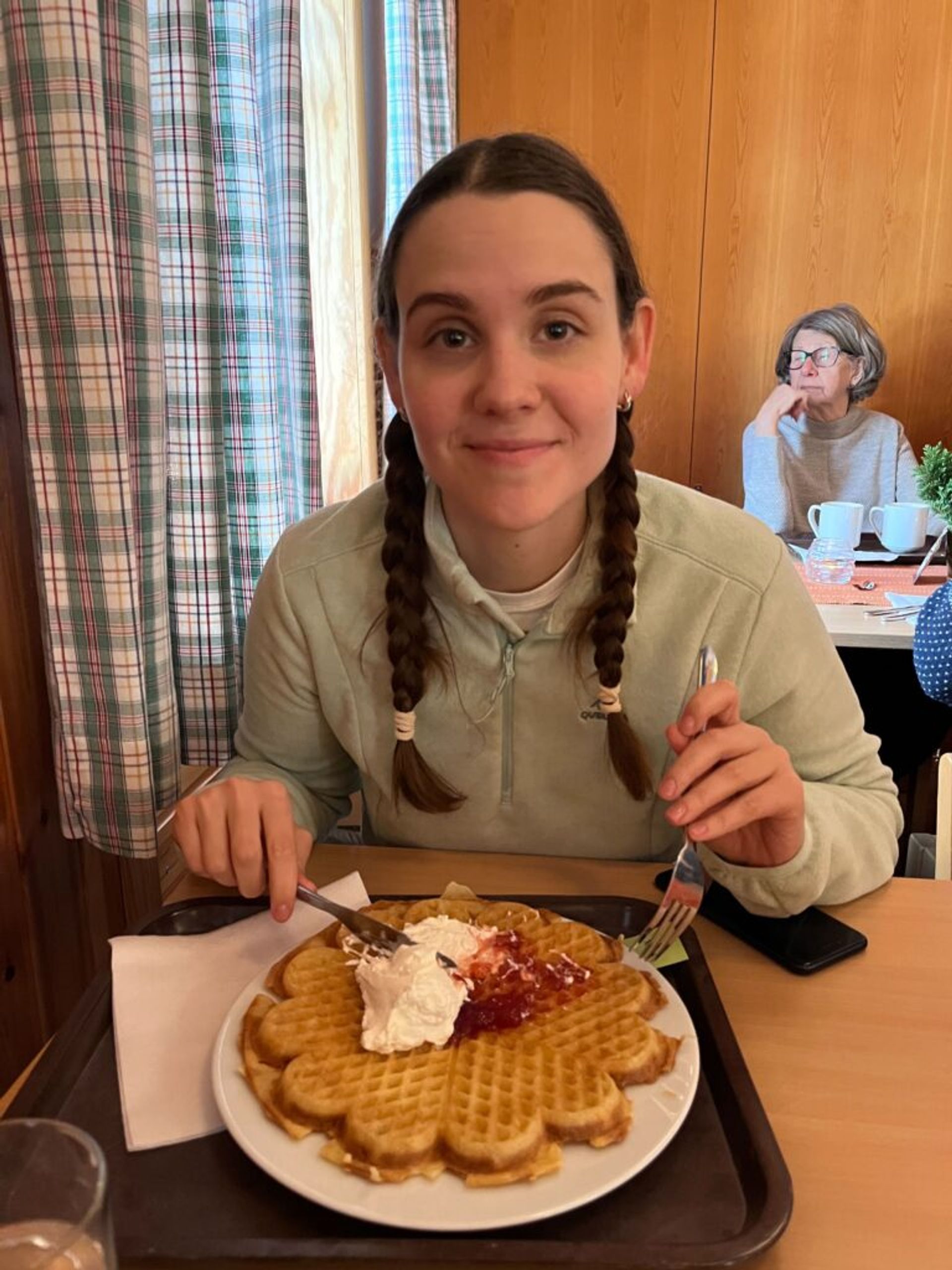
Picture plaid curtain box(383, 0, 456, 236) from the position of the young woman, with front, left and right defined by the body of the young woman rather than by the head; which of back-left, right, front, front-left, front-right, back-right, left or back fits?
back

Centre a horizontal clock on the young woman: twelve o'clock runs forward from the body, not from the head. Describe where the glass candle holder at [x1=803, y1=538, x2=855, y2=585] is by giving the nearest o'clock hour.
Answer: The glass candle holder is roughly at 7 o'clock from the young woman.

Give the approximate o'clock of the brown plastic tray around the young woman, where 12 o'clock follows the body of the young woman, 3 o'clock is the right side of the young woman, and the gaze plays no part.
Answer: The brown plastic tray is roughly at 12 o'clock from the young woman.

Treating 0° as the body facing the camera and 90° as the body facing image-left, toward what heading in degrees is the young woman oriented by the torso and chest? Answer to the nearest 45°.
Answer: approximately 0°

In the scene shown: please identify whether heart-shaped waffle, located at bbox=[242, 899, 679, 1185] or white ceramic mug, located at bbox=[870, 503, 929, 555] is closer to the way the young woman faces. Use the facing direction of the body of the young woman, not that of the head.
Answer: the heart-shaped waffle

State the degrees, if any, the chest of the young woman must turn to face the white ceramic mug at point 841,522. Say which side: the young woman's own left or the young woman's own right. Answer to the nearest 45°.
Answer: approximately 135° to the young woman's own left

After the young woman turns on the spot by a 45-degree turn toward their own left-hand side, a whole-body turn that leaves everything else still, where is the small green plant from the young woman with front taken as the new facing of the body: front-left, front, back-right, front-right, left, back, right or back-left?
left

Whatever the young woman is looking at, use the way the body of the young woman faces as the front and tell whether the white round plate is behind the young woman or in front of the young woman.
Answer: in front

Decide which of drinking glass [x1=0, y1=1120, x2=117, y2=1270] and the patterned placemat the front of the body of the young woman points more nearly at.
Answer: the drinking glass

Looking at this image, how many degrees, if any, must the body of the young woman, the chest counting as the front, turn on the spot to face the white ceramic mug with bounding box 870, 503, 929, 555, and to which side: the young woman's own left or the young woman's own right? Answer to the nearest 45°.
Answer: approximately 135° to the young woman's own left
